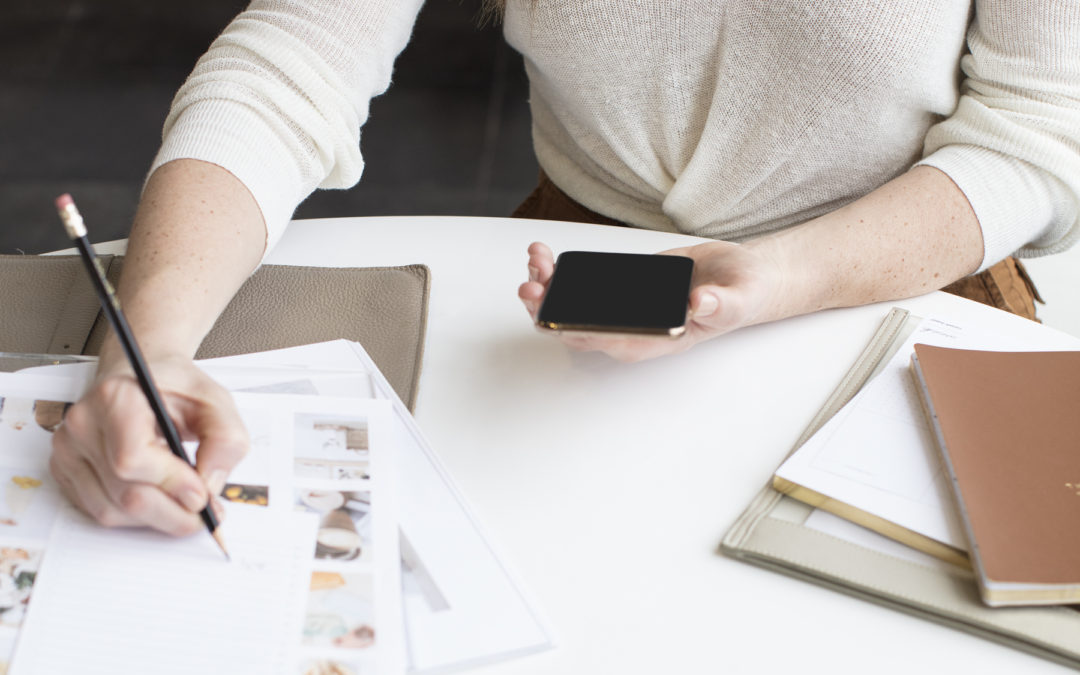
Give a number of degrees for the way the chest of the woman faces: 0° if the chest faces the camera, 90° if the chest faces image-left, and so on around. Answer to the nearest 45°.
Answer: approximately 0°
